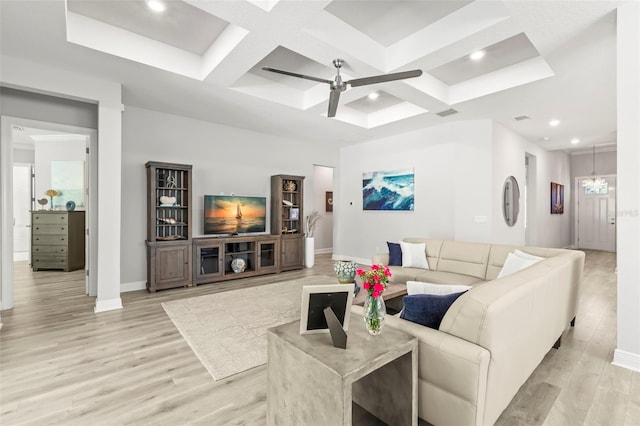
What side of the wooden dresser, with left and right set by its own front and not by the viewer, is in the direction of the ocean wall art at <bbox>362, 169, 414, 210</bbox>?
left

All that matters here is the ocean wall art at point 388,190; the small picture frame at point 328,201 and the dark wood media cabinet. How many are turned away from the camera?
0

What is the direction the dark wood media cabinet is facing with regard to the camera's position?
facing the viewer and to the right of the viewer

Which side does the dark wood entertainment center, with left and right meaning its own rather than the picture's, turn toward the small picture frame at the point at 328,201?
left

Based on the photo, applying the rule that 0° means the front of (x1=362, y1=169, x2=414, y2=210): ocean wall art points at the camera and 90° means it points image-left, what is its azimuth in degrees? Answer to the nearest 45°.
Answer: approximately 45°

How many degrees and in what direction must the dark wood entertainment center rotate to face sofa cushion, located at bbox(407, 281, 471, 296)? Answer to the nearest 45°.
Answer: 0° — it already faces it

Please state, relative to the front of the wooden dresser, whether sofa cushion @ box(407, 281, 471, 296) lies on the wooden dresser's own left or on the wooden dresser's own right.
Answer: on the wooden dresser's own left

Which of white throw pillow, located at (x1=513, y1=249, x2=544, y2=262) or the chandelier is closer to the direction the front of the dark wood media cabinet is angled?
the white throw pillow

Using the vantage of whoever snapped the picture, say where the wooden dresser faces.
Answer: facing the viewer and to the left of the viewer

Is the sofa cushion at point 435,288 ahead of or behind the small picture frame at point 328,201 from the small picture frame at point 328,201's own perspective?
ahead

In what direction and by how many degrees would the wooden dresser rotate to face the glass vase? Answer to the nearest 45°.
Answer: approximately 45° to its left

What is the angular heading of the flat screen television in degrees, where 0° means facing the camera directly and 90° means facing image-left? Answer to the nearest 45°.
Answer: approximately 315°
